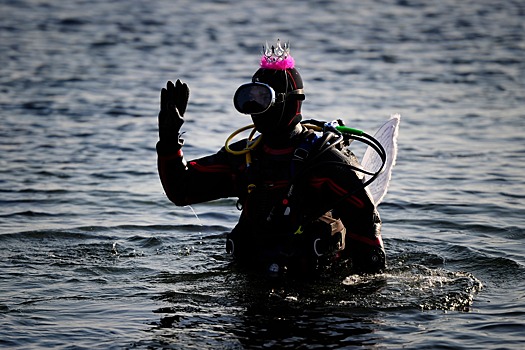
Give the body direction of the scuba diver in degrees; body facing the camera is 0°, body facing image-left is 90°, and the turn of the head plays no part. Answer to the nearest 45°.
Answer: approximately 45°
